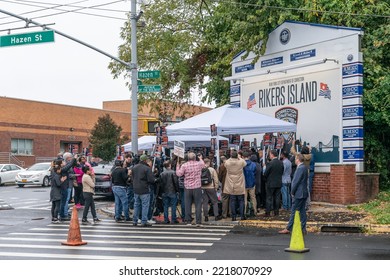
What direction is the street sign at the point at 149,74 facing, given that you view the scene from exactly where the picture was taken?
facing the viewer

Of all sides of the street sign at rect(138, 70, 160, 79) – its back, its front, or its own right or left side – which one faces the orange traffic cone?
front

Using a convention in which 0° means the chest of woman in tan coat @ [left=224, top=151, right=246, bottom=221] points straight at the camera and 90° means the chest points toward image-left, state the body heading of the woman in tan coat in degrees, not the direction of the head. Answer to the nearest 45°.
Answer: approximately 180°

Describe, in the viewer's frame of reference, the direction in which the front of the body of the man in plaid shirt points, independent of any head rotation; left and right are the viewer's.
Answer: facing away from the viewer

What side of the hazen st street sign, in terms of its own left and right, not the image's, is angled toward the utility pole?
left

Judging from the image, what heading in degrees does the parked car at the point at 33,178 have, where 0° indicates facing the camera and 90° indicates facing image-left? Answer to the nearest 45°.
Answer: approximately 45°

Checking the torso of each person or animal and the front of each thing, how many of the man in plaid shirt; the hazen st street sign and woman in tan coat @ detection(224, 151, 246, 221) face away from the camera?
2

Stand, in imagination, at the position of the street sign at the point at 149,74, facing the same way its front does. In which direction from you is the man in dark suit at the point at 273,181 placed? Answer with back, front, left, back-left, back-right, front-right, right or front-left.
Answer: front-left

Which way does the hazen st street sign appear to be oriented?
toward the camera

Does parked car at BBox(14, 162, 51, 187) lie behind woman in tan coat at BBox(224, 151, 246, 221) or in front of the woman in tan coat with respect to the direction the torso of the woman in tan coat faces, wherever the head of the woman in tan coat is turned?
in front

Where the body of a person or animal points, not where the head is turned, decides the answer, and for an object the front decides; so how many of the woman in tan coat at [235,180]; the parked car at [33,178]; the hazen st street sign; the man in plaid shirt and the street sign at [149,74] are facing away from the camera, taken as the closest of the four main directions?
2

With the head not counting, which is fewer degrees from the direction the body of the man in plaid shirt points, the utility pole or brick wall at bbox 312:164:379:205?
the utility pole

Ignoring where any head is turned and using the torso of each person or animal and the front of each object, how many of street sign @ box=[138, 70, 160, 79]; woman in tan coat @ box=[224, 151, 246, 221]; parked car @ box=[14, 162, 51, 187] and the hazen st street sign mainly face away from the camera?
1

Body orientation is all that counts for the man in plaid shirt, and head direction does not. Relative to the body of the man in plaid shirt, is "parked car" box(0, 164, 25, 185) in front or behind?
in front
